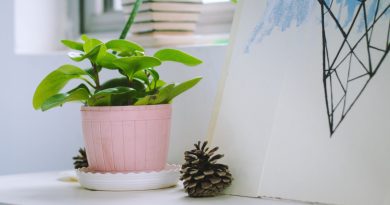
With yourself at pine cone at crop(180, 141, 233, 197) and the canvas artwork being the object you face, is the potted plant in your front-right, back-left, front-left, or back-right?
back-left

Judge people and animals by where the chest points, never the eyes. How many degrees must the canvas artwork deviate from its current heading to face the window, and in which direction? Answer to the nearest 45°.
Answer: approximately 135° to its right

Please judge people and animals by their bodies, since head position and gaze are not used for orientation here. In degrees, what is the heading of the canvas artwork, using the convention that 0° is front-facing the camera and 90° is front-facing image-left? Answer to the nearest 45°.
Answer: approximately 0°
